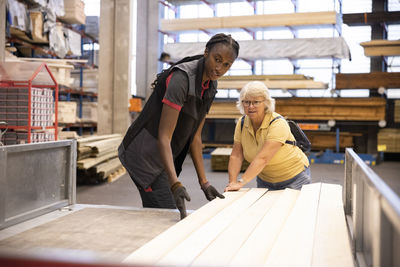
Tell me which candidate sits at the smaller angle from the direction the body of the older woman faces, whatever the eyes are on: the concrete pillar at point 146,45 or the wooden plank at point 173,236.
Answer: the wooden plank

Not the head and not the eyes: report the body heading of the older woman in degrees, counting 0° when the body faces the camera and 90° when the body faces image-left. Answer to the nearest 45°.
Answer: approximately 45°

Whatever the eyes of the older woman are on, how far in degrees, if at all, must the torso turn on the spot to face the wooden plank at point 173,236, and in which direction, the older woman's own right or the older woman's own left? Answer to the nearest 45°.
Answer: approximately 45° to the older woman's own left

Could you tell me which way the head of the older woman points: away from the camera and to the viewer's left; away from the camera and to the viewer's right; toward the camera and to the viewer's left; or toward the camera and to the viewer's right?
toward the camera and to the viewer's left

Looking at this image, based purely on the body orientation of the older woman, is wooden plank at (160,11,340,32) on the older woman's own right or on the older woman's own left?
on the older woman's own right

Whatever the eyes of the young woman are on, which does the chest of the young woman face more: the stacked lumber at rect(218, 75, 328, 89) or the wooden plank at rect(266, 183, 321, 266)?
the wooden plank

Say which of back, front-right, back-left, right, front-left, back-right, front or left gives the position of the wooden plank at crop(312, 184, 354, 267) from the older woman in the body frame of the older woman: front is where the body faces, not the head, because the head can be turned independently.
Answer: front-left

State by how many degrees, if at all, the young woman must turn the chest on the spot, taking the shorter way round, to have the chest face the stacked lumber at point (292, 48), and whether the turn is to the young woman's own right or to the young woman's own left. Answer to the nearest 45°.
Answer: approximately 135° to the young woman's own left

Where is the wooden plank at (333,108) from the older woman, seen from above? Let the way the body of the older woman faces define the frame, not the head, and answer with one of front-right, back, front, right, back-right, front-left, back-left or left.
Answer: back-right

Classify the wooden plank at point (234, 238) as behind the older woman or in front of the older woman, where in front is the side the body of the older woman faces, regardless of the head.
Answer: in front

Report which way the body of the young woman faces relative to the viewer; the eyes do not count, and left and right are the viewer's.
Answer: facing the viewer and to the right of the viewer

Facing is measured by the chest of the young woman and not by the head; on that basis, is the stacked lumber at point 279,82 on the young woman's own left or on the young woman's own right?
on the young woman's own left

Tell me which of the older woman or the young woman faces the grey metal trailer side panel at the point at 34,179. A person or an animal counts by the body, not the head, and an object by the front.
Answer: the older woman

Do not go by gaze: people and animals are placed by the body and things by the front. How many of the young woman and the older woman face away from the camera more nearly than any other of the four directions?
0
